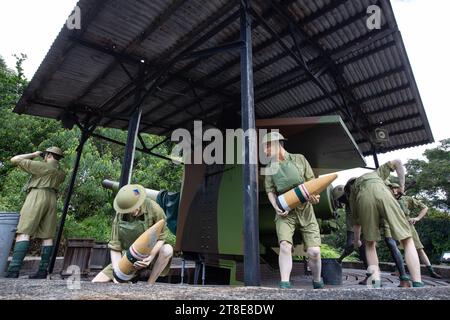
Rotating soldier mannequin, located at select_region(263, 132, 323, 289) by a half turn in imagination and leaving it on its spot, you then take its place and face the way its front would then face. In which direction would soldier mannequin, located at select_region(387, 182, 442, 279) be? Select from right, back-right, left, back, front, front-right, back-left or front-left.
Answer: front-right

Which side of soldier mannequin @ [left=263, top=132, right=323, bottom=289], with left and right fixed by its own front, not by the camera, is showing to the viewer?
front

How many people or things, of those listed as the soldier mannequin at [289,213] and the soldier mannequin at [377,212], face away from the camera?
1

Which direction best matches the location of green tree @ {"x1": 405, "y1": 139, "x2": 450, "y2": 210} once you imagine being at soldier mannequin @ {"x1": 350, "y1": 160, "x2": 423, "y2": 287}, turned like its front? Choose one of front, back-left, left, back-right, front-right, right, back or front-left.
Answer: front

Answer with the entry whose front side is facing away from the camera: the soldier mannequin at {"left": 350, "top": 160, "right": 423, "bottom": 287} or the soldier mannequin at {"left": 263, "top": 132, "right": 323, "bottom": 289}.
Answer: the soldier mannequin at {"left": 350, "top": 160, "right": 423, "bottom": 287}

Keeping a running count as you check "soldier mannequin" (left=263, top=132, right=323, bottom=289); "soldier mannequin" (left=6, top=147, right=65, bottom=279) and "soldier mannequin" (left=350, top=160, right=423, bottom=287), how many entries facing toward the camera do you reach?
1

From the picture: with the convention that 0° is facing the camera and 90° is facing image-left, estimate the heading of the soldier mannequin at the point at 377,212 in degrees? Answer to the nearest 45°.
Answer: approximately 180°

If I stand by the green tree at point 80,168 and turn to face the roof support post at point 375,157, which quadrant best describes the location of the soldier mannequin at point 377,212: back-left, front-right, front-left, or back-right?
front-right

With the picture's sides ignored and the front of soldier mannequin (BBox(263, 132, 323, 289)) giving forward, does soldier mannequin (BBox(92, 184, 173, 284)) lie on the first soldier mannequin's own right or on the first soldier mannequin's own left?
on the first soldier mannequin's own right
